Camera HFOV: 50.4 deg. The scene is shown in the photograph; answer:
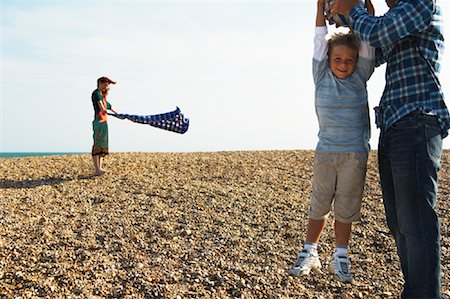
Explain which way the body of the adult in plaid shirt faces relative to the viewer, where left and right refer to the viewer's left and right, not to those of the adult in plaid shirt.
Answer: facing to the left of the viewer
